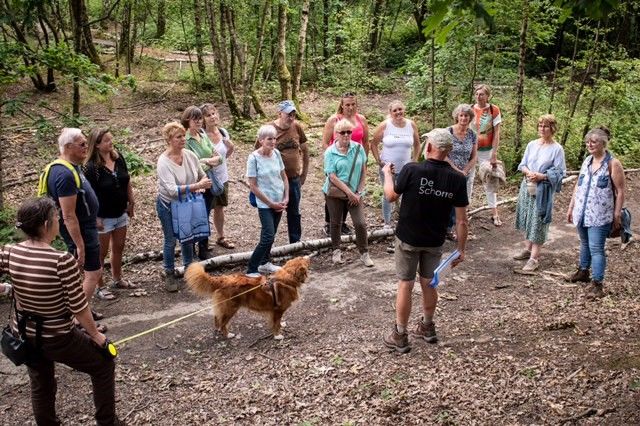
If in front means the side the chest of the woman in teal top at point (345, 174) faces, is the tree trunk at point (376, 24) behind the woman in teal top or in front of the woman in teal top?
behind

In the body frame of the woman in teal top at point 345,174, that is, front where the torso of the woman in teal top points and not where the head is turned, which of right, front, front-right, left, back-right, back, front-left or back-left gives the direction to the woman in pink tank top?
back

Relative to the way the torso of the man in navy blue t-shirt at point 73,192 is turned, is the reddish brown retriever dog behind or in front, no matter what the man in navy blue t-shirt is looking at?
in front

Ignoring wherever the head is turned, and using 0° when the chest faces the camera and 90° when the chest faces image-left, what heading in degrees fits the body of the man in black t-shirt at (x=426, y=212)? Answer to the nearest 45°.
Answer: approximately 135°

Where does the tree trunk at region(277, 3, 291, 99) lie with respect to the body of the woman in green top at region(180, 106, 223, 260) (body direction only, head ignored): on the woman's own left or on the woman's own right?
on the woman's own left

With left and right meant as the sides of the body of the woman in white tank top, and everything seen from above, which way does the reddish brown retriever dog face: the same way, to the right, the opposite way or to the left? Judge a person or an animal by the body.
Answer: to the left

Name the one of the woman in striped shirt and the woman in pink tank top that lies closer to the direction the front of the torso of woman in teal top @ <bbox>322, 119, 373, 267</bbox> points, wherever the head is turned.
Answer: the woman in striped shirt

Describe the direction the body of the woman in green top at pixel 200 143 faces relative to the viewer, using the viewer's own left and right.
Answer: facing the viewer and to the right of the viewer

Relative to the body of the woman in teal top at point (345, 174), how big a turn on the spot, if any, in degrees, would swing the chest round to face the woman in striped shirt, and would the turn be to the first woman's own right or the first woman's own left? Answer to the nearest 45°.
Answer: approximately 45° to the first woman's own right

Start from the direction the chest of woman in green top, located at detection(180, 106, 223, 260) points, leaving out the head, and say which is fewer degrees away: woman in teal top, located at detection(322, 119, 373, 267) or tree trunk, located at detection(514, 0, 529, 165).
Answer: the woman in teal top

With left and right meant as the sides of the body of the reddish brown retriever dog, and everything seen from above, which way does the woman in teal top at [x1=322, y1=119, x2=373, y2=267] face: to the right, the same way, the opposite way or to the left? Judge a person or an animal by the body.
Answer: to the right

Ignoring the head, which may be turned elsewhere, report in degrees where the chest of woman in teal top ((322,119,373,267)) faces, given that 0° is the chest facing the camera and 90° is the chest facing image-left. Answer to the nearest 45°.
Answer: approximately 0°

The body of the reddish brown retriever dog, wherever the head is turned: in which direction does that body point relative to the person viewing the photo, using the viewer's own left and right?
facing to the right of the viewer

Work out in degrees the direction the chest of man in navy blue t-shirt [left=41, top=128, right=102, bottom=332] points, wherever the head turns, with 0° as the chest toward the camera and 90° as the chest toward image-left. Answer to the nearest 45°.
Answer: approximately 270°
